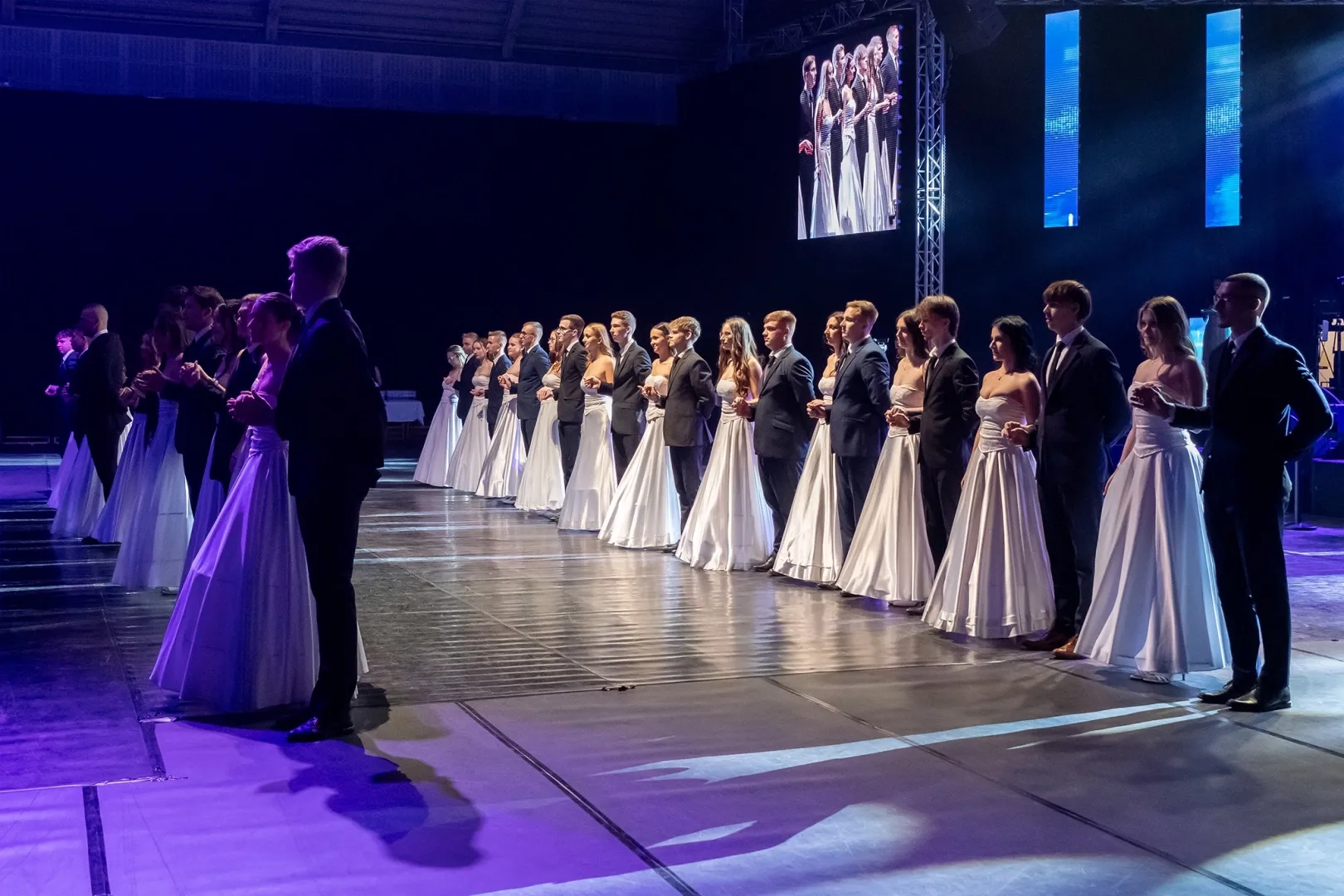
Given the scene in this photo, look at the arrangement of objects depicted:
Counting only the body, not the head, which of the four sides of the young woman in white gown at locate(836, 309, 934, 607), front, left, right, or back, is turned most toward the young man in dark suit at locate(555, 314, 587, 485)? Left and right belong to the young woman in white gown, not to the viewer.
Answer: right

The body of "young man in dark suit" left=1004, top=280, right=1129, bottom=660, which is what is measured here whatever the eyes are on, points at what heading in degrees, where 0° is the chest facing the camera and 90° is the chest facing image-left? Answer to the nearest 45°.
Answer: approximately 45°

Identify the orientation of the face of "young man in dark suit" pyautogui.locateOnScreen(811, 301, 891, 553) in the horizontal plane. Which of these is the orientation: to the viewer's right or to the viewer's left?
to the viewer's left

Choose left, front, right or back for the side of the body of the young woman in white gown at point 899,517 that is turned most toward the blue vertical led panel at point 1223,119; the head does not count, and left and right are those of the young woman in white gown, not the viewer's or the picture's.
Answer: back

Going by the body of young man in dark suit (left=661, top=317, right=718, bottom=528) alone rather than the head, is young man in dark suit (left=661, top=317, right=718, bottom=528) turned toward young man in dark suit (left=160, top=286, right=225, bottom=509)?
yes

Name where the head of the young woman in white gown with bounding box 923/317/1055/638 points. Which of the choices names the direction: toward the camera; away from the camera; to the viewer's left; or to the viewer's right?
to the viewer's left

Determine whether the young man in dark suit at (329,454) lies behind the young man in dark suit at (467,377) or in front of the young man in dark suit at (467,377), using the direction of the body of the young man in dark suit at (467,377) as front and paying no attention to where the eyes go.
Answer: in front

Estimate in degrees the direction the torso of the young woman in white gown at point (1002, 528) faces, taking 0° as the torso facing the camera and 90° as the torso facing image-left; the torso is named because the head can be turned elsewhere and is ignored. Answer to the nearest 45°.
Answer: approximately 45°

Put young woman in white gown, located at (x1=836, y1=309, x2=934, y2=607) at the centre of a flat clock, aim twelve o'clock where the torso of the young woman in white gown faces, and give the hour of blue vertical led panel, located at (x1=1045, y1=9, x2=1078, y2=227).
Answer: The blue vertical led panel is roughly at 5 o'clock from the young woman in white gown.

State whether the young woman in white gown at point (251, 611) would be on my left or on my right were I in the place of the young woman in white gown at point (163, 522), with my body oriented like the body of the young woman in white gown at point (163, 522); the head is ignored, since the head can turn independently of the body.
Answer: on my left

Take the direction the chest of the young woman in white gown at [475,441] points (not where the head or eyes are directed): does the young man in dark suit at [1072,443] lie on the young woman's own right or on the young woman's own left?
on the young woman's own left

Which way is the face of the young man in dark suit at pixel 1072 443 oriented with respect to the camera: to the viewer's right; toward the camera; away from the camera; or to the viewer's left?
to the viewer's left

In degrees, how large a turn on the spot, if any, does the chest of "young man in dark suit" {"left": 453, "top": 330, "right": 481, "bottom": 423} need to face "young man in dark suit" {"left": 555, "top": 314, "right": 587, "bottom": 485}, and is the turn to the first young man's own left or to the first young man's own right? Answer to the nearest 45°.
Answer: approximately 45° to the first young man's own left
